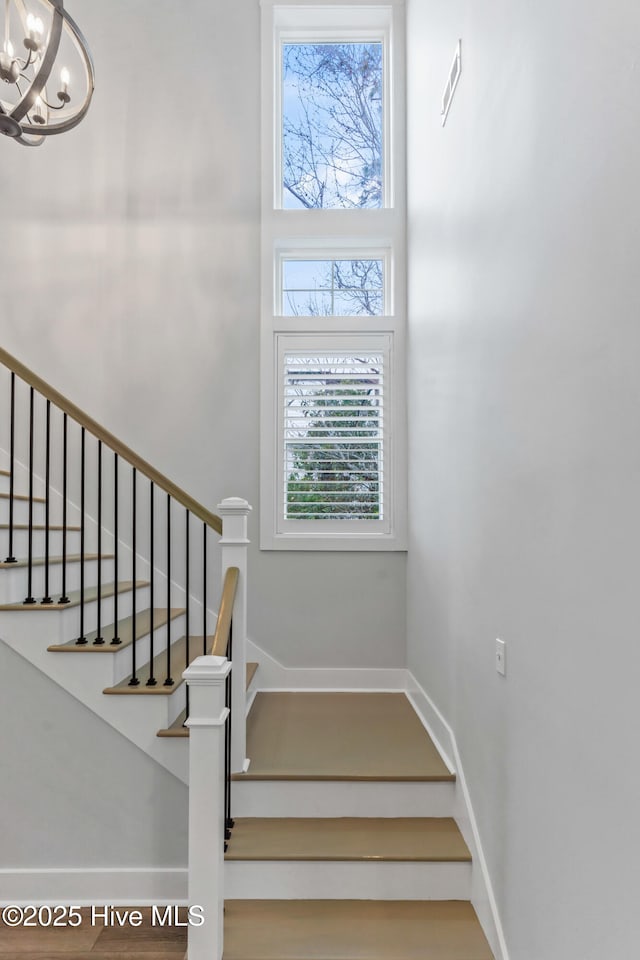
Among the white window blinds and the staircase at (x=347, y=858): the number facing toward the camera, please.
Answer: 2

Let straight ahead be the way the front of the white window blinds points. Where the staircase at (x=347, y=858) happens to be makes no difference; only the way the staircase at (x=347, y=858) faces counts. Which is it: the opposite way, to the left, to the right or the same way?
the same way

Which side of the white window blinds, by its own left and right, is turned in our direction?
front

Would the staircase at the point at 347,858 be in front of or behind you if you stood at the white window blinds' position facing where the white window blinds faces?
in front

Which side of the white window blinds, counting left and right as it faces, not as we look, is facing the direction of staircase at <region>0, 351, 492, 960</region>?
front

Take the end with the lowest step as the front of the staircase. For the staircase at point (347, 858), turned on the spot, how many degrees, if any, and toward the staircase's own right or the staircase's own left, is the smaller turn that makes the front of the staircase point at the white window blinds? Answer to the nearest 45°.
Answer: approximately 180°

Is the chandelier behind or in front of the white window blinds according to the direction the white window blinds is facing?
in front

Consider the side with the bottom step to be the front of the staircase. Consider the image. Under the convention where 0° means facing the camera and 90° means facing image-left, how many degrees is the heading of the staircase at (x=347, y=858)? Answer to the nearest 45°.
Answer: approximately 0°

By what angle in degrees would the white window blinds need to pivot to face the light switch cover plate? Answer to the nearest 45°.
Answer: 0° — it already faces it
